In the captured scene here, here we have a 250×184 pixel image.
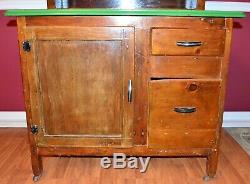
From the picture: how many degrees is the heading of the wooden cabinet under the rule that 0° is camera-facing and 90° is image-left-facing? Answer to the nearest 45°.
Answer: approximately 0°
